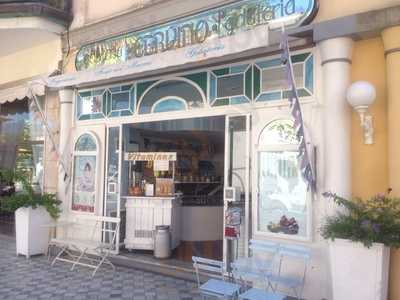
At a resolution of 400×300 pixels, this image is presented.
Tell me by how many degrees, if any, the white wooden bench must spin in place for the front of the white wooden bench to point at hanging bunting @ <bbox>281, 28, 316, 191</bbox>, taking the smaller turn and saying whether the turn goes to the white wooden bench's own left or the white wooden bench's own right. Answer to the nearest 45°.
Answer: approximately 90° to the white wooden bench's own left

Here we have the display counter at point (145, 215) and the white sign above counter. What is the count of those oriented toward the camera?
2

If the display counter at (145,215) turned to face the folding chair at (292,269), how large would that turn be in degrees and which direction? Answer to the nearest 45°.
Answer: approximately 45° to its left

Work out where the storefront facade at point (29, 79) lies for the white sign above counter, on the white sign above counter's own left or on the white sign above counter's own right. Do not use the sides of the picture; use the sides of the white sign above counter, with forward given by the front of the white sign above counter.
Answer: on the white sign above counter's own right

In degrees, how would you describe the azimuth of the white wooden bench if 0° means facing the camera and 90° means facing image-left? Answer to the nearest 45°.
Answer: approximately 45°

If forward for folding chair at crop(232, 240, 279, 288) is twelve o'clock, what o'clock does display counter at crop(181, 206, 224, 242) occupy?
The display counter is roughly at 4 o'clock from the folding chair.

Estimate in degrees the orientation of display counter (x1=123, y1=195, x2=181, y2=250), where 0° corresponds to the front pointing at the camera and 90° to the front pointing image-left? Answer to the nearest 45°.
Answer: approximately 0°

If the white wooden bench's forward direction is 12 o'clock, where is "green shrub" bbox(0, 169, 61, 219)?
The green shrub is roughly at 2 o'clock from the white wooden bench.

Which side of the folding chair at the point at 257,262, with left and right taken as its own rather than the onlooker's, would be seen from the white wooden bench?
right

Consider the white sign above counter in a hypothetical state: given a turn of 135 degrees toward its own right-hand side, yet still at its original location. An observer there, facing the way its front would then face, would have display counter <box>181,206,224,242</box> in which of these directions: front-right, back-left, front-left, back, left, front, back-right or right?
right
